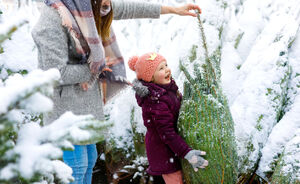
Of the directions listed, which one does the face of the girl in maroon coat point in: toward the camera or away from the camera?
toward the camera

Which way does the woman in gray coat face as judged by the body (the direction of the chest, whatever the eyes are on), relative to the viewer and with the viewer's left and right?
facing the viewer and to the right of the viewer

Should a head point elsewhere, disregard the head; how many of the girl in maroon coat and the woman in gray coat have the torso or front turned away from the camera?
0
